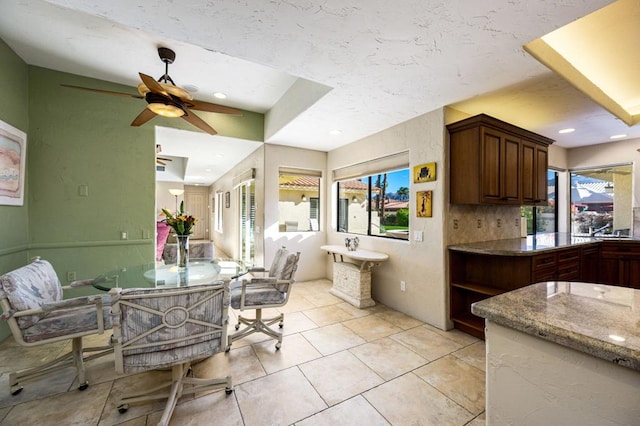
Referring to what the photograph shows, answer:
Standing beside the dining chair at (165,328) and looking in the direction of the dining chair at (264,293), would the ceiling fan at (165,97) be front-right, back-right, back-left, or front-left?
front-left

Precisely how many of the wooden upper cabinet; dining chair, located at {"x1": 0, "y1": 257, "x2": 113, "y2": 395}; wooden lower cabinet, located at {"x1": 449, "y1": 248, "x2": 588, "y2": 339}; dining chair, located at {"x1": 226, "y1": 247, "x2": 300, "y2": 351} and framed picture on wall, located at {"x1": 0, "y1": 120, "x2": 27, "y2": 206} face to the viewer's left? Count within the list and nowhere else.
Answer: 1

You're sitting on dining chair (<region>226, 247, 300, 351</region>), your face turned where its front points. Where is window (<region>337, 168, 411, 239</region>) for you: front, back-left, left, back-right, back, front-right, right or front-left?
back-right

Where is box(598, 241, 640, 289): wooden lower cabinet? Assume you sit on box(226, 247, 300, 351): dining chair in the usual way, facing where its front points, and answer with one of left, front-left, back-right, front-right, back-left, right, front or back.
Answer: back

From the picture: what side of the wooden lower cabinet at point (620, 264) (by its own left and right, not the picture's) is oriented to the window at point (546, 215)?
right

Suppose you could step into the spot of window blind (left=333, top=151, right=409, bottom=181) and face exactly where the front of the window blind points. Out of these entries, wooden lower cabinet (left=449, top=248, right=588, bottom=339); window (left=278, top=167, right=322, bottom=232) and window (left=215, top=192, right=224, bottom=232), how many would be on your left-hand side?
1

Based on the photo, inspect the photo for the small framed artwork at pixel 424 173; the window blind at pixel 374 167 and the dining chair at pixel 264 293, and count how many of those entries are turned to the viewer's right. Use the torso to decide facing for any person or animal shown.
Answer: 0

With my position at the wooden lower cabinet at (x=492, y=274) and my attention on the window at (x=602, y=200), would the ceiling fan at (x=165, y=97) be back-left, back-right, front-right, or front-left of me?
back-left

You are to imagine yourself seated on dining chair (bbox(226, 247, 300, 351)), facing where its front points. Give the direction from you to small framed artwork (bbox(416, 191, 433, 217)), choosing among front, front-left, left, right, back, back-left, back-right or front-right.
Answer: back

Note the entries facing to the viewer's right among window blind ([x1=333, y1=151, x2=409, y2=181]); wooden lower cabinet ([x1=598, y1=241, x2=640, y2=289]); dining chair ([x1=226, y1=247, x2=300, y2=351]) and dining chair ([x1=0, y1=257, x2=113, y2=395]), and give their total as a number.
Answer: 1

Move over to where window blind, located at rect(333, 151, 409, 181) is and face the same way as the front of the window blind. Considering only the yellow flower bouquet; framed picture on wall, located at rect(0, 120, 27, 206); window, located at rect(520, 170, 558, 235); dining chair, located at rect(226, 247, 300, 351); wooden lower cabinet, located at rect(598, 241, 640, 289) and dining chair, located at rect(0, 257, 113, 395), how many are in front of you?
4

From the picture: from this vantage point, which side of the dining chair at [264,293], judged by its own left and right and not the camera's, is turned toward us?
left

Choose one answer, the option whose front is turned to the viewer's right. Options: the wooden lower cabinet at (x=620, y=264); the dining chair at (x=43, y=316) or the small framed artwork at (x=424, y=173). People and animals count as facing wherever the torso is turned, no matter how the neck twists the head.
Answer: the dining chair

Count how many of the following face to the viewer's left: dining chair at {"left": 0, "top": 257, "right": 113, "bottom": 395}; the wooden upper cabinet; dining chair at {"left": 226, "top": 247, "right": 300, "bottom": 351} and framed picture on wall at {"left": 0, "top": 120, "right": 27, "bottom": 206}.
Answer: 1

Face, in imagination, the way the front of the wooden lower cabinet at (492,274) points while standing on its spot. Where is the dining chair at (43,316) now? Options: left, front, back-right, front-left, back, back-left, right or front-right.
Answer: right

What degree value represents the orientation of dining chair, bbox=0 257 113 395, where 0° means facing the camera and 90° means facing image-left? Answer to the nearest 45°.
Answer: approximately 270°

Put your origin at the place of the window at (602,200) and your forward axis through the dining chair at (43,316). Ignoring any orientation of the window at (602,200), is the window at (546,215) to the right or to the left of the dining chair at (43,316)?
right
